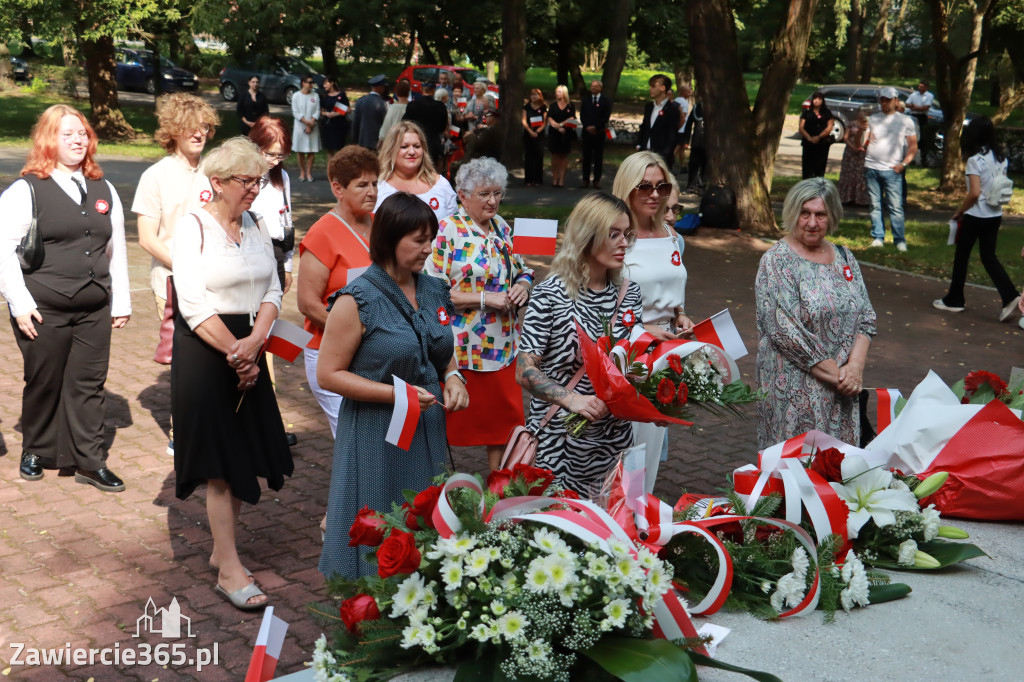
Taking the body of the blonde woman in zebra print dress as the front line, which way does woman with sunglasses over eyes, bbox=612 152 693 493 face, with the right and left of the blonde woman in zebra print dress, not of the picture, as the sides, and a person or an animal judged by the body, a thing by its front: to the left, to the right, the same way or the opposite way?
the same way

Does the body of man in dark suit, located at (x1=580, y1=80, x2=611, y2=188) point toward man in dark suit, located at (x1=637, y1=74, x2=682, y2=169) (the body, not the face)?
no

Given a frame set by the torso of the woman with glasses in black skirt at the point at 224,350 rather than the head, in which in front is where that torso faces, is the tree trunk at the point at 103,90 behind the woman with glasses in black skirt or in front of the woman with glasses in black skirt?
behind

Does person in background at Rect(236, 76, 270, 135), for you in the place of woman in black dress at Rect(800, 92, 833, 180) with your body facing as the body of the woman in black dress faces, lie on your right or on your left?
on your right

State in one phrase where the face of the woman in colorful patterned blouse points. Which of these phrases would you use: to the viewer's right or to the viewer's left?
to the viewer's right

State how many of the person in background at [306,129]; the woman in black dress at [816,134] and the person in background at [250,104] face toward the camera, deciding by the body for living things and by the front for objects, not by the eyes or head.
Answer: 3

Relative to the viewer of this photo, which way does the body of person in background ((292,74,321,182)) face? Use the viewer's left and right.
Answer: facing the viewer

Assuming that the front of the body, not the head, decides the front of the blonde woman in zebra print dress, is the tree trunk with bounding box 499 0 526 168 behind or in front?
behind

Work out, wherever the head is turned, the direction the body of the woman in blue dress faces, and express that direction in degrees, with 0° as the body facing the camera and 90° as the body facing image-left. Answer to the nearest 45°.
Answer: approximately 315°

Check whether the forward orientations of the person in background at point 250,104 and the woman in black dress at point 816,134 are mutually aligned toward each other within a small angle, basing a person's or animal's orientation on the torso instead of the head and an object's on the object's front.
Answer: no

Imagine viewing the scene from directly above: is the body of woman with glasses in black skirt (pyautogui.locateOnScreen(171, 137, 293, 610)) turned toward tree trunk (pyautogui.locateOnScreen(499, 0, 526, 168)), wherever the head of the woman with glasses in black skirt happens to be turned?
no

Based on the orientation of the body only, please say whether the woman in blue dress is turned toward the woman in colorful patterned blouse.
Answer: no

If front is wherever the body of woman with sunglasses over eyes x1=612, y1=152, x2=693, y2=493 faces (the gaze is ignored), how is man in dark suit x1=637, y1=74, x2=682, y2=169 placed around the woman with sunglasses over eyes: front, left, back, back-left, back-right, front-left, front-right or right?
back-left

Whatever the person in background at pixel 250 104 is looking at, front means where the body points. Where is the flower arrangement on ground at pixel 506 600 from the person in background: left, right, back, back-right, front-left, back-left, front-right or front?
front

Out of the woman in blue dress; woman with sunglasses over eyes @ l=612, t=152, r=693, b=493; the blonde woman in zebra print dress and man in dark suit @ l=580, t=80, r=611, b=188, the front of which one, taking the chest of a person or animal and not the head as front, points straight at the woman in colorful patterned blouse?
the man in dark suit

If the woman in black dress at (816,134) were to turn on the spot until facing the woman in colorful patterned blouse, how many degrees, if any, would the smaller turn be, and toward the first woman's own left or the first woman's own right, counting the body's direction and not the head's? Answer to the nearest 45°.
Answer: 0° — they already face them

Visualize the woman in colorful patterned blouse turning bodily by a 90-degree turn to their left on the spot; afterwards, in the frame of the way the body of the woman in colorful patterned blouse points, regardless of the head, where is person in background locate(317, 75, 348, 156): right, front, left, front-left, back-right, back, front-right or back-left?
front-left

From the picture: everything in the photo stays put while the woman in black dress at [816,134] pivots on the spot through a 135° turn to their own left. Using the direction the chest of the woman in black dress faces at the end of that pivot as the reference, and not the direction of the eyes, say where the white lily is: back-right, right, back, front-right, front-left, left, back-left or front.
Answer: back-right

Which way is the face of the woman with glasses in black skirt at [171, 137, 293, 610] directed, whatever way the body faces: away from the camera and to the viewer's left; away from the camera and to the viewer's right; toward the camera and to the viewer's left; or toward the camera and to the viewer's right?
toward the camera and to the viewer's right

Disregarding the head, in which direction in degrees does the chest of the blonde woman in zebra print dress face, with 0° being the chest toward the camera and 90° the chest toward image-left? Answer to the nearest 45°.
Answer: approximately 315°

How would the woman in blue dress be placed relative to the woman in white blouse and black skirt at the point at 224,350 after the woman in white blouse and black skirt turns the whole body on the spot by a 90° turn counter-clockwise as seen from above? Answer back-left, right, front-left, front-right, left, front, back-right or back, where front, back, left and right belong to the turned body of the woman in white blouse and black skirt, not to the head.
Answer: right
